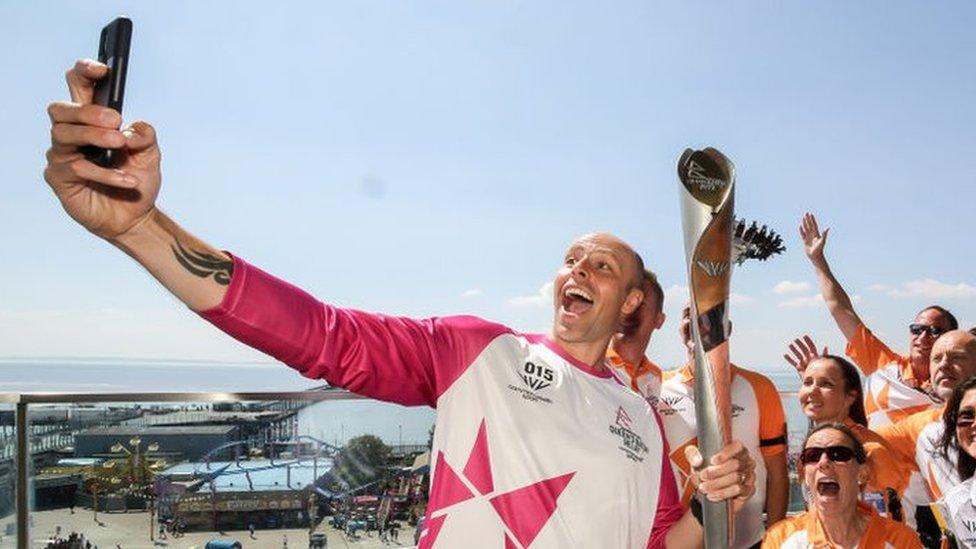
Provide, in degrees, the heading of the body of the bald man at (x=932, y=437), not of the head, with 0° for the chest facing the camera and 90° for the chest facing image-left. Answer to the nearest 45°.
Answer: approximately 45°

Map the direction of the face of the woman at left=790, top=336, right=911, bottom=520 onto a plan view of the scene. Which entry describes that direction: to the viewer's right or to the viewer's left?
to the viewer's left

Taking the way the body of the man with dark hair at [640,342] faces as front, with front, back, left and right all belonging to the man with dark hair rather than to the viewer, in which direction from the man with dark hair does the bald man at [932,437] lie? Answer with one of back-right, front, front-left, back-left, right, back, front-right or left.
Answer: back-left
